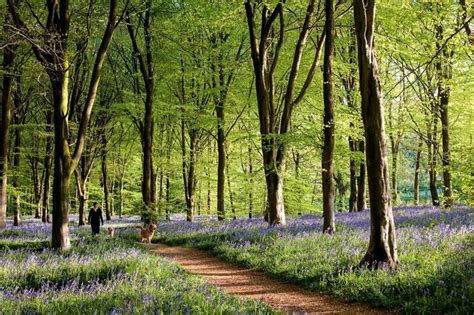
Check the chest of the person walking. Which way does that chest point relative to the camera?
toward the camera

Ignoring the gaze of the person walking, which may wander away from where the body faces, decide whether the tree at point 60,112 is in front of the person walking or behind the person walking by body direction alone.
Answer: in front
